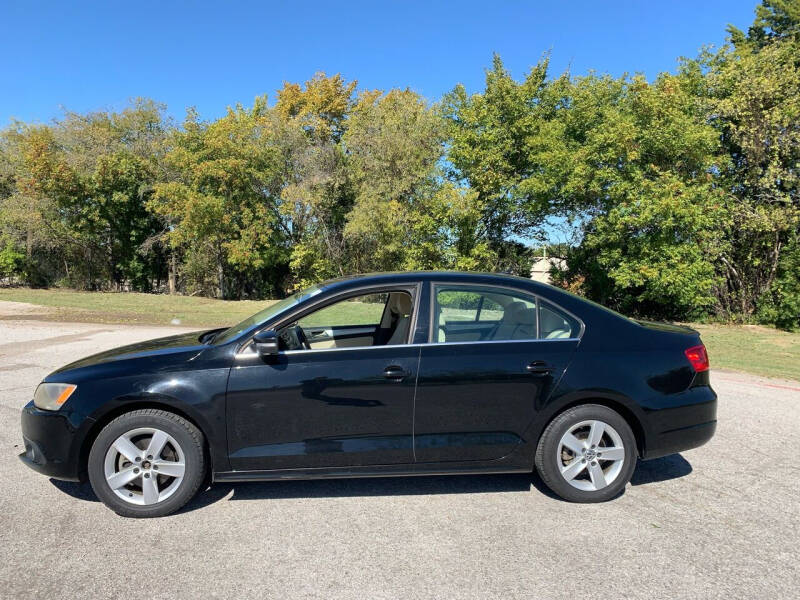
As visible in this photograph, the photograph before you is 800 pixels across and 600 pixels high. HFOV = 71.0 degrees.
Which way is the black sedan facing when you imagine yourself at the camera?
facing to the left of the viewer

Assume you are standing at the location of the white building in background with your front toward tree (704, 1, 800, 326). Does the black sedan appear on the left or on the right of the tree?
right

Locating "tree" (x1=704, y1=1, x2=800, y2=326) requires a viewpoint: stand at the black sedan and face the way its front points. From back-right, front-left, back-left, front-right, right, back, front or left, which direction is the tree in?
back-right

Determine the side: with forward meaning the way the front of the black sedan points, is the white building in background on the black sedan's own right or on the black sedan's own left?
on the black sedan's own right
